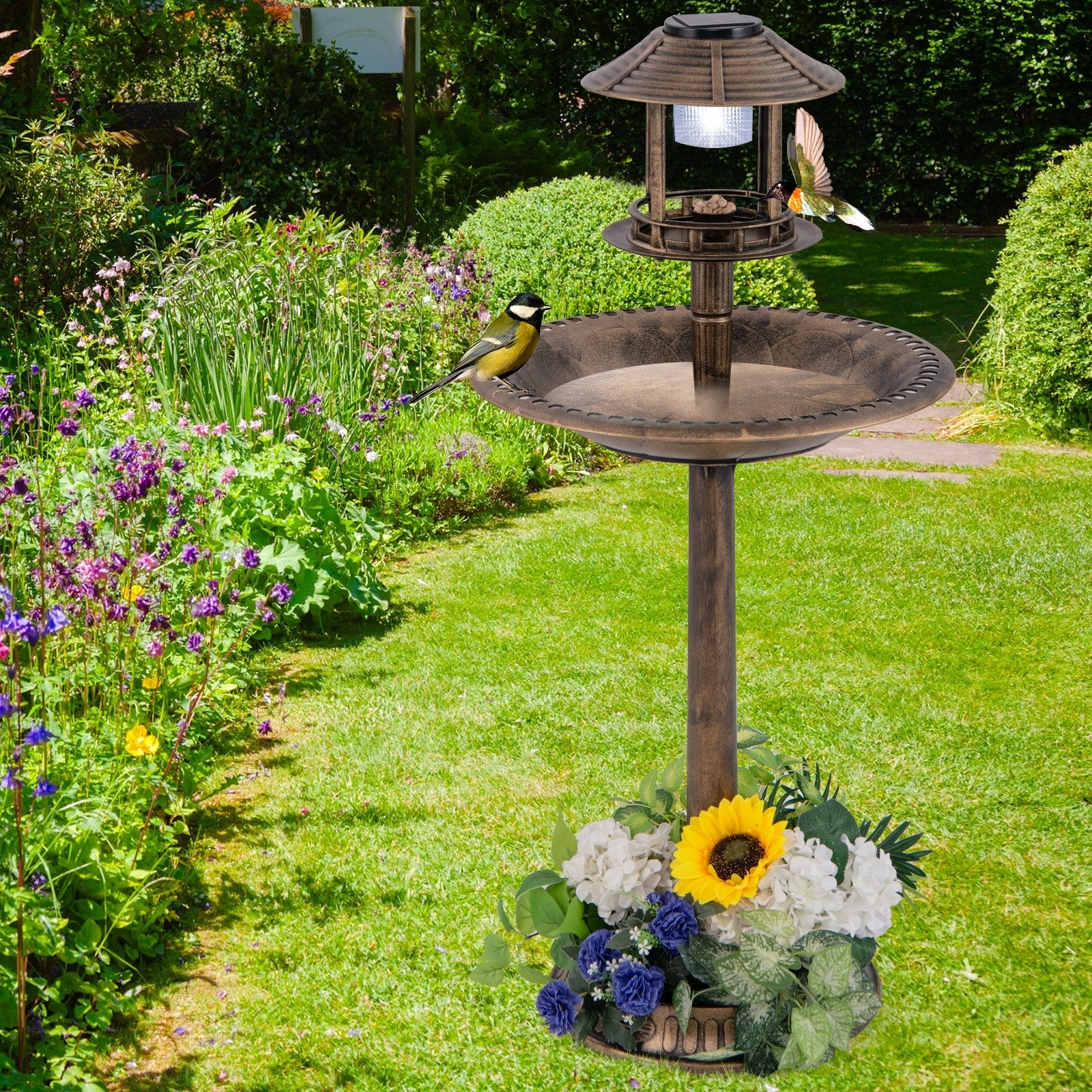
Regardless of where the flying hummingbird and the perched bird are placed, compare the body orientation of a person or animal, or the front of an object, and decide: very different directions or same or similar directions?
very different directions

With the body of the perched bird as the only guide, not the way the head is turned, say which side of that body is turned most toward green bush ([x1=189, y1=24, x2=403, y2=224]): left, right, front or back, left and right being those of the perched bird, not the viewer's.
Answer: left

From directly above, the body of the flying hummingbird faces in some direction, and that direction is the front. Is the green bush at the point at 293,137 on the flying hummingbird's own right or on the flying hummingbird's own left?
on the flying hummingbird's own right

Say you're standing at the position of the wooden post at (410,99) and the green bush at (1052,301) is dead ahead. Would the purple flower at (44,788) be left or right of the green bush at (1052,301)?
right

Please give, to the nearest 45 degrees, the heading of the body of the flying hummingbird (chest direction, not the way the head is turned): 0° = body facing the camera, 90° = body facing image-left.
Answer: approximately 90°

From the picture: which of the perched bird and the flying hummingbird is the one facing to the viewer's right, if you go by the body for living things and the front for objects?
the perched bird

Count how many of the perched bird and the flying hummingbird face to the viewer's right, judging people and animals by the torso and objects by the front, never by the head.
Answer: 1

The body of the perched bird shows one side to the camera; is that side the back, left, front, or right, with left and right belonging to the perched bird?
right
